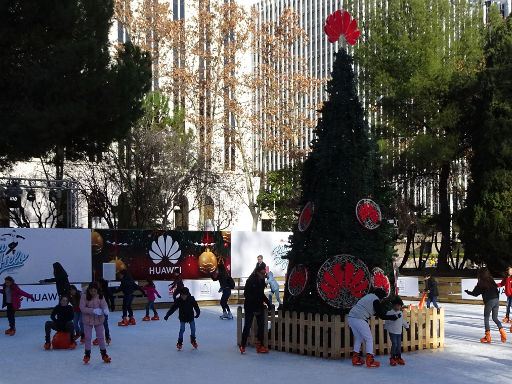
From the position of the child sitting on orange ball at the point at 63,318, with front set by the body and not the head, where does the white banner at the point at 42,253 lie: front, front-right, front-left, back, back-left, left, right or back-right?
back

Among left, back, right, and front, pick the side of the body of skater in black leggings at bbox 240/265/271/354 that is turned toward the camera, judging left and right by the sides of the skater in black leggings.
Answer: right

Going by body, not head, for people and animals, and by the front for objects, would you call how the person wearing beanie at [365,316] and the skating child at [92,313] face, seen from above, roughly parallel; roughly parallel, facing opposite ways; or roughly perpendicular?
roughly perpendicular

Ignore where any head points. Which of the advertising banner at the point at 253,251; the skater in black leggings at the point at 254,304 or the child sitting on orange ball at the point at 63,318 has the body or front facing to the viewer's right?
the skater in black leggings

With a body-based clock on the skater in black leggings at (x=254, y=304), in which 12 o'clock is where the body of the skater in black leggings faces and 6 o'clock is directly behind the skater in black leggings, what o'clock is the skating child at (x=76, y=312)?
The skating child is roughly at 7 o'clock from the skater in black leggings.

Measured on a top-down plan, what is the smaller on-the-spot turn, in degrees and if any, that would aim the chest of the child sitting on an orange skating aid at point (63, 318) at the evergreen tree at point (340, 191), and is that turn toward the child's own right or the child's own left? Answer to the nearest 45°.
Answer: approximately 90° to the child's own left
